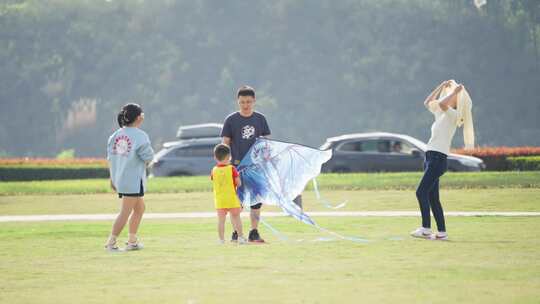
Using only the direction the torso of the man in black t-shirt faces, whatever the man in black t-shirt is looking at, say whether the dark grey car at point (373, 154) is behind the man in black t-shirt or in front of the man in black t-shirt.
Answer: behind

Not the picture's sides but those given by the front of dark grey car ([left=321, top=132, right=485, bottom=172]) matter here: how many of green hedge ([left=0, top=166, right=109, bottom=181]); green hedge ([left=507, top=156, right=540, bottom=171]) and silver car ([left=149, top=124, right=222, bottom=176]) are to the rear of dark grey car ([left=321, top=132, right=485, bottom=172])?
2

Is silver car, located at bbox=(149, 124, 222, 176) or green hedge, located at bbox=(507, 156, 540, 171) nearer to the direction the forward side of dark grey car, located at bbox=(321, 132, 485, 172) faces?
the green hedge

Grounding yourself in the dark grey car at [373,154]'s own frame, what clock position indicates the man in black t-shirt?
The man in black t-shirt is roughly at 3 o'clock from the dark grey car.

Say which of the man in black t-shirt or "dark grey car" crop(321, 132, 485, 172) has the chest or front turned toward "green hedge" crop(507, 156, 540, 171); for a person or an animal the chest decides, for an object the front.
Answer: the dark grey car

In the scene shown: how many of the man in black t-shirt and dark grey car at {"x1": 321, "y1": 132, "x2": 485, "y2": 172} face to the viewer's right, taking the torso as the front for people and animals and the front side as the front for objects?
1

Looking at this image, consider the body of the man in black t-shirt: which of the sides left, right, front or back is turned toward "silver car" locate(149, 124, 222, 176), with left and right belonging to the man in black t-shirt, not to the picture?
back

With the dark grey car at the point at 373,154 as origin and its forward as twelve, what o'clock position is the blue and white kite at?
The blue and white kite is roughly at 3 o'clock from the dark grey car.

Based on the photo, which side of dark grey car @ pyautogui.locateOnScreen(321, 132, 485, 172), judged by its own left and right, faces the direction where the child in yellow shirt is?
right

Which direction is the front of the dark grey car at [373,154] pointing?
to the viewer's right

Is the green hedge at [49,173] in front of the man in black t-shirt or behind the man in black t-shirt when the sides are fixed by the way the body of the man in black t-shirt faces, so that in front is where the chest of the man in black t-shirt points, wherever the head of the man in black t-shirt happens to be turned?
behind

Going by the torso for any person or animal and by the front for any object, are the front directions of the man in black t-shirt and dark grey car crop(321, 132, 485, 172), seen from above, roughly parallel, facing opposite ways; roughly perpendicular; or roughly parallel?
roughly perpendicular

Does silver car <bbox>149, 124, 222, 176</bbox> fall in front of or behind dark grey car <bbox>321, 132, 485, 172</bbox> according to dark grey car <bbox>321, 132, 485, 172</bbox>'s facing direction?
behind

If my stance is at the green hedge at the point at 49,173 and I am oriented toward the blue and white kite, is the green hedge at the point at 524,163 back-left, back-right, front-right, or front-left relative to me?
front-left

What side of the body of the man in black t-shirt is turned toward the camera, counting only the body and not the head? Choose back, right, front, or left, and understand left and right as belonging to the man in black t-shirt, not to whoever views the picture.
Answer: front

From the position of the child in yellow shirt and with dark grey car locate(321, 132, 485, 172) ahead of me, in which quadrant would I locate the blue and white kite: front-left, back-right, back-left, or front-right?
front-right
